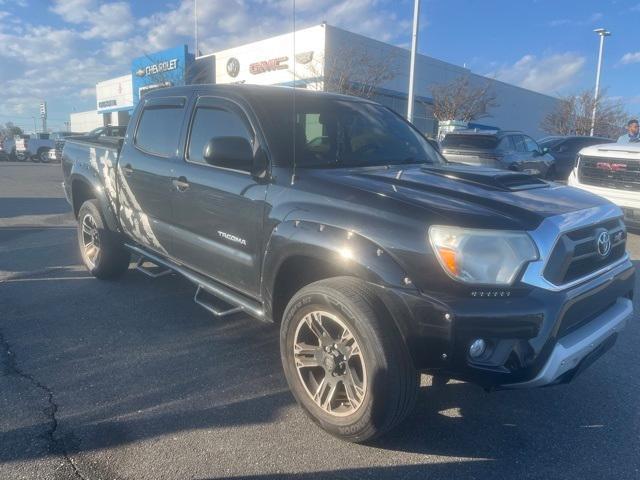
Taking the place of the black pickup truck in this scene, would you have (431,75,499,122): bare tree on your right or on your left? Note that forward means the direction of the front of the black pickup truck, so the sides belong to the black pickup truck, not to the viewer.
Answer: on your left

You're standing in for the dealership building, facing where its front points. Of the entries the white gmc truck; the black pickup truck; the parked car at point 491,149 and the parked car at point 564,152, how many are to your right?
0

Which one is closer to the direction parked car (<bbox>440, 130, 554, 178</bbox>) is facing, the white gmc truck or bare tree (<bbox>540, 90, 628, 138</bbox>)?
the bare tree

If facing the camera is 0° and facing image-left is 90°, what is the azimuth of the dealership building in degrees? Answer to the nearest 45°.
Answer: approximately 45°

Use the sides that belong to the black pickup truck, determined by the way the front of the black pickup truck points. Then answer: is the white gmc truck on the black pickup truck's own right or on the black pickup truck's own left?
on the black pickup truck's own left

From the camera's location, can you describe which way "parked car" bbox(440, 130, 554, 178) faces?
facing away from the viewer and to the right of the viewer

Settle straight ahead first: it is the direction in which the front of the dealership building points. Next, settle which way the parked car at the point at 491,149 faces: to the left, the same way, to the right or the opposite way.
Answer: the opposite way

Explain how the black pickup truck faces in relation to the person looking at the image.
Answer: facing the viewer and to the right of the viewer

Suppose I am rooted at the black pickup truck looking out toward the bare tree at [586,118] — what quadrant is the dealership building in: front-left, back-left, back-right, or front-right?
front-left

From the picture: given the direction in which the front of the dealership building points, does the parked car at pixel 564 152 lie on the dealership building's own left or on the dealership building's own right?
on the dealership building's own left

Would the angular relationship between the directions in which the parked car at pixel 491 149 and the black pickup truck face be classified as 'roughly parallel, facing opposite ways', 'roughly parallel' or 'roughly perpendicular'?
roughly perpendicular

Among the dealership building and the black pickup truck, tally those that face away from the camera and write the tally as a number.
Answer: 0

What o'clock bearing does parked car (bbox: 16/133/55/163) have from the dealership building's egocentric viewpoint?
The parked car is roughly at 2 o'clock from the dealership building.

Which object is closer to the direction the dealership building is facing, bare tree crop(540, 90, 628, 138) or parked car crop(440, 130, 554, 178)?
the parked car

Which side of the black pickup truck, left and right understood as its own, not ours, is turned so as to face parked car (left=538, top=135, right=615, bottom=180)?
left

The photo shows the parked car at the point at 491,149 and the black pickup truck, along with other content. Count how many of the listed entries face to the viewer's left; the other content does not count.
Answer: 0
